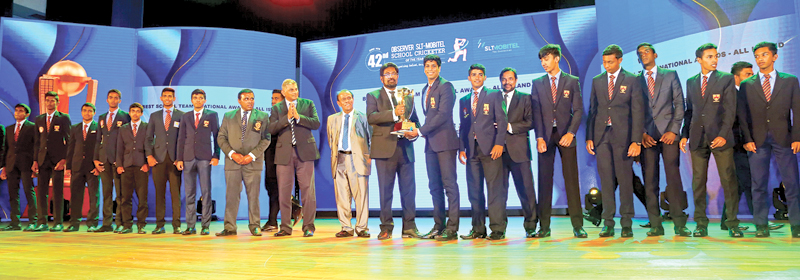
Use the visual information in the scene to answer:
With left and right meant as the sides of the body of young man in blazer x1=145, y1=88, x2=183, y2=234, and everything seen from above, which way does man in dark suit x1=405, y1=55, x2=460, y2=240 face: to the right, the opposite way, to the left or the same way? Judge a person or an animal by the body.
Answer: to the right

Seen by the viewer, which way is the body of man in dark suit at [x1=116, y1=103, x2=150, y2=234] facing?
toward the camera

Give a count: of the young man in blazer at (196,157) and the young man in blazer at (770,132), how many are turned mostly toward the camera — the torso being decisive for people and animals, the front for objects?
2

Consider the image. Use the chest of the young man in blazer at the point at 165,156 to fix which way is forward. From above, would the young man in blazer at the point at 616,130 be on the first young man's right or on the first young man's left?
on the first young man's left

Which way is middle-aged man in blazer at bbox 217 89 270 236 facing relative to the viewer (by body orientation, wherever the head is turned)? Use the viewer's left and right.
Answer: facing the viewer

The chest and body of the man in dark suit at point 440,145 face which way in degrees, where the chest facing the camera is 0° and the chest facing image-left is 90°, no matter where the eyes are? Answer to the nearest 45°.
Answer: approximately 45°

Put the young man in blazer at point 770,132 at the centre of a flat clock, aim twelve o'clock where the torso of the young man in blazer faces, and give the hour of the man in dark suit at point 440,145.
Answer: The man in dark suit is roughly at 2 o'clock from the young man in blazer.

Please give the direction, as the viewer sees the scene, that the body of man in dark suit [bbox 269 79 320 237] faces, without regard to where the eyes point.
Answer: toward the camera
